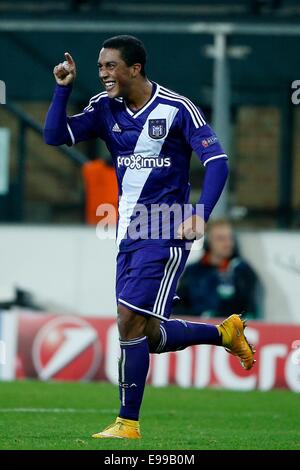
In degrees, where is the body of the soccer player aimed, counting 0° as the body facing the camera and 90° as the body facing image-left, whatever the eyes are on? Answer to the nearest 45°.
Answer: approximately 45°

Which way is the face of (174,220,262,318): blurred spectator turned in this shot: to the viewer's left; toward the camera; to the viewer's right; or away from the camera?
toward the camera

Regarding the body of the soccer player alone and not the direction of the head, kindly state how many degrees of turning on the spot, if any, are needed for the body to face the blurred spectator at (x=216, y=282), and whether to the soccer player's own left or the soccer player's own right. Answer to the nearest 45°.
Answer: approximately 135° to the soccer player's own right
